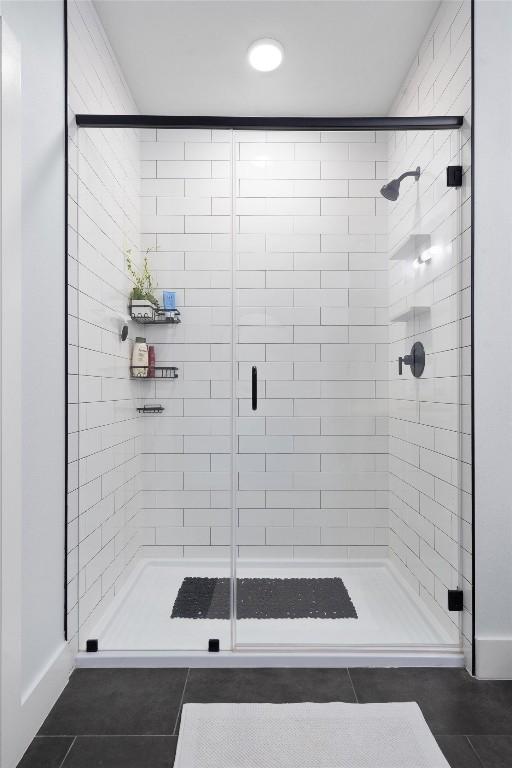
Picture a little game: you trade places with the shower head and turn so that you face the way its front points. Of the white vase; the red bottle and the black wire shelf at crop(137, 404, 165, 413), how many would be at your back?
0

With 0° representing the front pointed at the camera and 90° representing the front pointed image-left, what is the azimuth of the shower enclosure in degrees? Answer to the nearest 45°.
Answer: approximately 0°

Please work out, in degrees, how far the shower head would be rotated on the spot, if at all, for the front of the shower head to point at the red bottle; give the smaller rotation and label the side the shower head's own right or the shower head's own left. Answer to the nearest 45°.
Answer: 0° — it already faces it

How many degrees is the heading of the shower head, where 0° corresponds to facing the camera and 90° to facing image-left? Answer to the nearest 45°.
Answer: approximately 90°

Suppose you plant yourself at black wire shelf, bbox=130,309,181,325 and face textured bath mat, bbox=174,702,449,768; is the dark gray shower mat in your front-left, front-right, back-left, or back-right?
front-left
